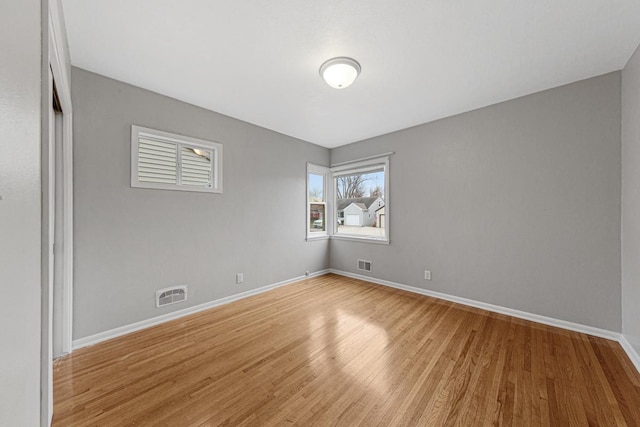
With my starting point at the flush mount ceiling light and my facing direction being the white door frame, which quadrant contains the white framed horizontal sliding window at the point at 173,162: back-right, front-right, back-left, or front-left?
front-right

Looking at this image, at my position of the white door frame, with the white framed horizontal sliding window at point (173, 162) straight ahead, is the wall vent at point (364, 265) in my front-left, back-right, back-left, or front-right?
front-right

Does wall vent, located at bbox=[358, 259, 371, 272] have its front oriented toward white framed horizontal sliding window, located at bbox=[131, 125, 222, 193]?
yes

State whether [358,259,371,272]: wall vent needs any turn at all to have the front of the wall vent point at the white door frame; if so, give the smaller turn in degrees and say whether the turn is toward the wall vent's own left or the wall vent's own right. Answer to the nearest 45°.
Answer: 0° — it already faces it

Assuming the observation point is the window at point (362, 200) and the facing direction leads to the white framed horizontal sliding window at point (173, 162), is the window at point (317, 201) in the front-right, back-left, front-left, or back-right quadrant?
front-right

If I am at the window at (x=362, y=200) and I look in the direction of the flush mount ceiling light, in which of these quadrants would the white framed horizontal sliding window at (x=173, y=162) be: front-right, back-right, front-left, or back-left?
front-right

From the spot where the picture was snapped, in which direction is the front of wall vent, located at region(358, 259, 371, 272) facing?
facing the viewer and to the left of the viewer

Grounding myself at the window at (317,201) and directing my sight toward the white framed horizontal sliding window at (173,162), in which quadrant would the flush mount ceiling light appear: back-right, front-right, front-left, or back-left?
front-left

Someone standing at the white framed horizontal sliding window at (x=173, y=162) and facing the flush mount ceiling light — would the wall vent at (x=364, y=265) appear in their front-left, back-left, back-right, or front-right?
front-left
